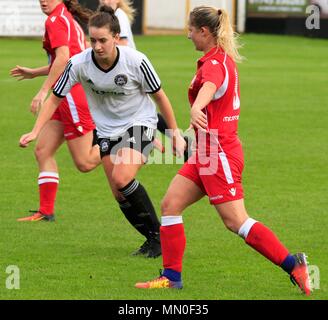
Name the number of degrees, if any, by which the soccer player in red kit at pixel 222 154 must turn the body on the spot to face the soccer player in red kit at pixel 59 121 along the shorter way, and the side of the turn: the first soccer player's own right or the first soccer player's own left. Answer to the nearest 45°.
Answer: approximately 45° to the first soccer player's own right

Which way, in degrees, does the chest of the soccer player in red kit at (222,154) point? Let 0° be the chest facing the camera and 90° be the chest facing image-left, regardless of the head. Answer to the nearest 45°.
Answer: approximately 90°

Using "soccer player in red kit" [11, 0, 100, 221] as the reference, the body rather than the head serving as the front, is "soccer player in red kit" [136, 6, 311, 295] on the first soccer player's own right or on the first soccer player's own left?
on the first soccer player's own left

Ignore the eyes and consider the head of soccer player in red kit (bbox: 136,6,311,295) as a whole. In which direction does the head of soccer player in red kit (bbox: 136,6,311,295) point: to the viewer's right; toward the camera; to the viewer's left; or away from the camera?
to the viewer's left
